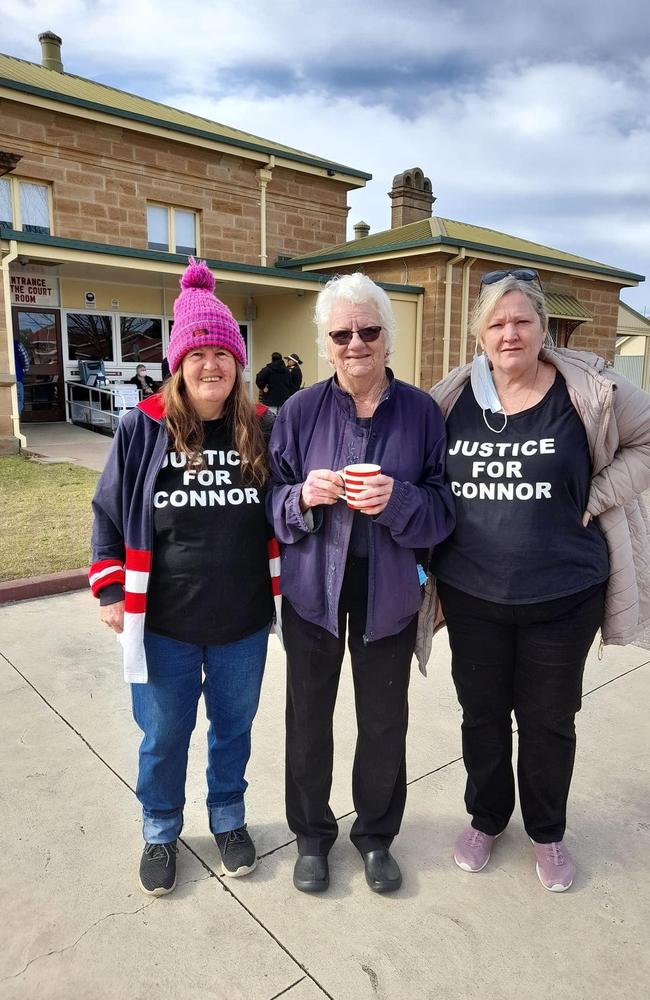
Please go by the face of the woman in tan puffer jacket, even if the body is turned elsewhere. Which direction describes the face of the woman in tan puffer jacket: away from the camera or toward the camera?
toward the camera

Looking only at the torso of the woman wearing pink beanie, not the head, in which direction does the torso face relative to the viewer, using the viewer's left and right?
facing the viewer

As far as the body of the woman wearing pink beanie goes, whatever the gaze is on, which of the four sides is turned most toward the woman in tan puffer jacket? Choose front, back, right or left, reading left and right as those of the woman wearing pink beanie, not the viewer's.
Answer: left

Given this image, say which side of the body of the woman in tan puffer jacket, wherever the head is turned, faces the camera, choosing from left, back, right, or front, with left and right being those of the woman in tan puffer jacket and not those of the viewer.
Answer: front

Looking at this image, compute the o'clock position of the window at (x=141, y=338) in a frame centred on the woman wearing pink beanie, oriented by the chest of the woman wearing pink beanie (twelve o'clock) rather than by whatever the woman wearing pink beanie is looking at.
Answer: The window is roughly at 6 o'clock from the woman wearing pink beanie.

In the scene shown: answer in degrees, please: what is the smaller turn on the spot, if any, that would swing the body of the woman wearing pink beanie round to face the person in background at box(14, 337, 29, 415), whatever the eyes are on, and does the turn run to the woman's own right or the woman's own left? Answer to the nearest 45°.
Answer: approximately 180°

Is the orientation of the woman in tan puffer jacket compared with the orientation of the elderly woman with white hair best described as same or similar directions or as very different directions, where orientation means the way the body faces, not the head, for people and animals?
same or similar directions

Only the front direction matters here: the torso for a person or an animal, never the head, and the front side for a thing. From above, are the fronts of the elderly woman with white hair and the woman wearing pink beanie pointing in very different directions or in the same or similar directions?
same or similar directions

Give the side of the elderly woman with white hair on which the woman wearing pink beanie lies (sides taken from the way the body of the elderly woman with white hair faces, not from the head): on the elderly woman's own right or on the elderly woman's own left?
on the elderly woman's own right

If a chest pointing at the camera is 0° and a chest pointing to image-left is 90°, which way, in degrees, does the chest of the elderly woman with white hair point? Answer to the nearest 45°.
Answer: approximately 0°

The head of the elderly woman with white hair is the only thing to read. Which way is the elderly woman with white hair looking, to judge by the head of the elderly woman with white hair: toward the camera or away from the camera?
toward the camera

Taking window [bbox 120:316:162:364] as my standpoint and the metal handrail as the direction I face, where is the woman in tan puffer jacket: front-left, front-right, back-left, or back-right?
front-left
